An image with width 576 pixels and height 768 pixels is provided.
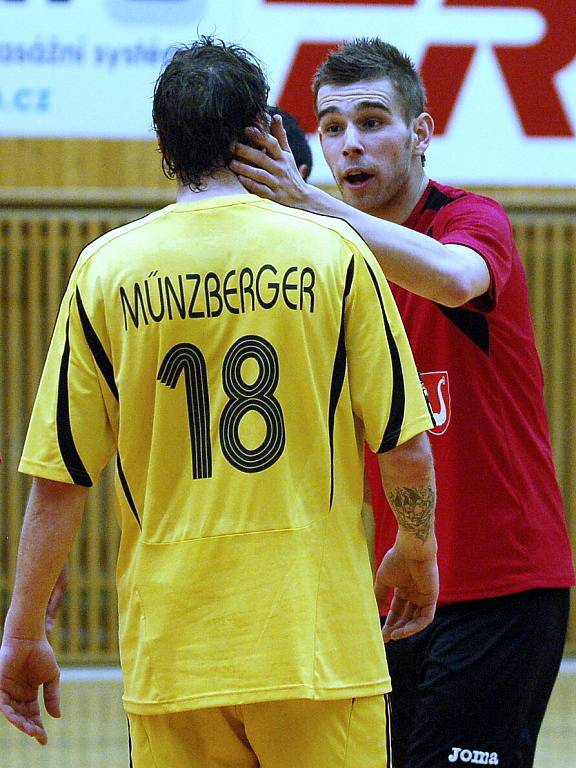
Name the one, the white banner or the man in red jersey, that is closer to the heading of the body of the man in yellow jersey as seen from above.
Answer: the white banner

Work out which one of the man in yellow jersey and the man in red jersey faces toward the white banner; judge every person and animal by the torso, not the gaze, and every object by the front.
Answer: the man in yellow jersey

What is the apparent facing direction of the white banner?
toward the camera

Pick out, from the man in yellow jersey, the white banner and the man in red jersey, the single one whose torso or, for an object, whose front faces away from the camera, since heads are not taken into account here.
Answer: the man in yellow jersey

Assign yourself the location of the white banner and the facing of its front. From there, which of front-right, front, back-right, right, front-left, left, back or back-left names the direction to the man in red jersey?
front

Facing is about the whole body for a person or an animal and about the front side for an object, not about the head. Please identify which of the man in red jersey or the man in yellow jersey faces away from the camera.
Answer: the man in yellow jersey

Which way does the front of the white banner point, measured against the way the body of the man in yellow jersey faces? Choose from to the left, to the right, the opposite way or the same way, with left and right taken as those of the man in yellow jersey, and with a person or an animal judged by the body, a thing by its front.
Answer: the opposite way

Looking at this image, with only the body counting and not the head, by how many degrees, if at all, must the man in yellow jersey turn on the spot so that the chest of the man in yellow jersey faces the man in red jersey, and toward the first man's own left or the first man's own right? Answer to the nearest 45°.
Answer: approximately 45° to the first man's own right

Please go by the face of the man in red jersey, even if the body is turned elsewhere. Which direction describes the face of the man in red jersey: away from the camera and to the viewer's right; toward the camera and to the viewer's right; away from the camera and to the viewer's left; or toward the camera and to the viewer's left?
toward the camera and to the viewer's left

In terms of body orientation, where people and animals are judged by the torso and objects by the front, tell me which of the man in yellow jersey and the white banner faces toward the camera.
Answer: the white banner

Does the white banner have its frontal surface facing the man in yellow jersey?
yes

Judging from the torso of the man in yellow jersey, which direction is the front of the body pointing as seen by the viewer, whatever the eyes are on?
away from the camera

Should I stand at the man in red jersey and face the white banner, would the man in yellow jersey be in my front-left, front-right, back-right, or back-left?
back-left

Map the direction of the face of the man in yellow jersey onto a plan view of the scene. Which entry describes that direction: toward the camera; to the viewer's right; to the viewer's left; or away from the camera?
away from the camera

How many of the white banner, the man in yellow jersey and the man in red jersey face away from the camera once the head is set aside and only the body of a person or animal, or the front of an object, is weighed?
1

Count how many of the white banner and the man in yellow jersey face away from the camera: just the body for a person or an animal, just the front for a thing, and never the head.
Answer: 1

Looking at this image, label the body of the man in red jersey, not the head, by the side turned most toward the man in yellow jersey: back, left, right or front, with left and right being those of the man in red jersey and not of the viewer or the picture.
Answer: front

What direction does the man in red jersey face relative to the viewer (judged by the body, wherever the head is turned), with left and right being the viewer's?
facing the viewer and to the left of the viewer
